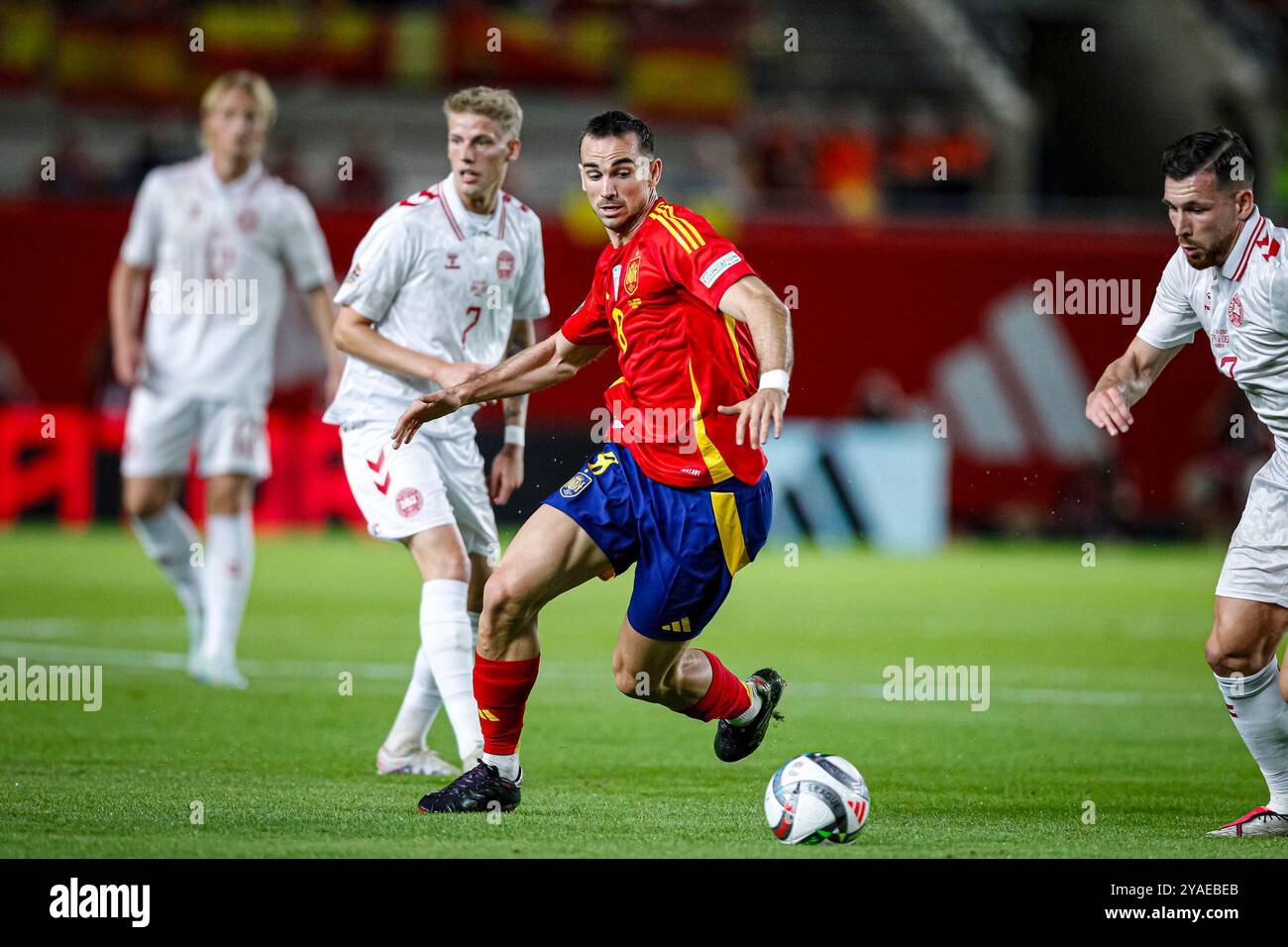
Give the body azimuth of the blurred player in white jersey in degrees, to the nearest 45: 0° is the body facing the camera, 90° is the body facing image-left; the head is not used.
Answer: approximately 0°

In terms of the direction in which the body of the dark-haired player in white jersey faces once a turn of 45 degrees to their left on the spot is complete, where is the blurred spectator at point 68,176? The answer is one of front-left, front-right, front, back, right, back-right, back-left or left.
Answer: back-right

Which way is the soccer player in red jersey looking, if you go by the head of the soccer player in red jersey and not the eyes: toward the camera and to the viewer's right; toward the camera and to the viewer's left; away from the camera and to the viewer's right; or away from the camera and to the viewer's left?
toward the camera and to the viewer's left

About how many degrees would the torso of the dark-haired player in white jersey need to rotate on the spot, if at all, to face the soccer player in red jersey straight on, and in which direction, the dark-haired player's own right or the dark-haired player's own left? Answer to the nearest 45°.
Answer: approximately 45° to the dark-haired player's own right

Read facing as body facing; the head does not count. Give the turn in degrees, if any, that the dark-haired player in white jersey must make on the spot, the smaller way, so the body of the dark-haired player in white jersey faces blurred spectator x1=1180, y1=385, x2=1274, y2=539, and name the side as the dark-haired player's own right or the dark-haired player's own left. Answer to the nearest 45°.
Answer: approximately 135° to the dark-haired player's own right

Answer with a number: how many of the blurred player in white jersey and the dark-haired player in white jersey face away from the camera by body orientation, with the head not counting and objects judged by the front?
0

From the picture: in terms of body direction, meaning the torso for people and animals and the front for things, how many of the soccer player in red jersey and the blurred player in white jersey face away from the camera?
0

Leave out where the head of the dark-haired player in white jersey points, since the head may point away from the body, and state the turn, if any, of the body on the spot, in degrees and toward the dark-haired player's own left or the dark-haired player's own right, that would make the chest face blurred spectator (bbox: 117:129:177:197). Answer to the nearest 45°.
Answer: approximately 90° to the dark-haired player's own right

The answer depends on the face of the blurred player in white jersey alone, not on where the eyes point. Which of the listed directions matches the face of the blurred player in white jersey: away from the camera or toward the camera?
toward the camera

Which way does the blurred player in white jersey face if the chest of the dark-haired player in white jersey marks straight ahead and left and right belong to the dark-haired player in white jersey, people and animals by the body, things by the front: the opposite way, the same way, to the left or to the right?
to the left

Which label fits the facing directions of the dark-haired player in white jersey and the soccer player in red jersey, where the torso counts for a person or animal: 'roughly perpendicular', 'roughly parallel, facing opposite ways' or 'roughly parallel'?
roughly parallel

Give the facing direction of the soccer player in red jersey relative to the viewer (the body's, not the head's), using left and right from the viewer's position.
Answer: facing the viewer and to the left of the viewer

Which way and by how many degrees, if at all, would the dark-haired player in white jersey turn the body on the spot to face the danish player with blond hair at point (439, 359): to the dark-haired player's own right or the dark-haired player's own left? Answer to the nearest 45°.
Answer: approximately 45° to the dark-haired player's own right
